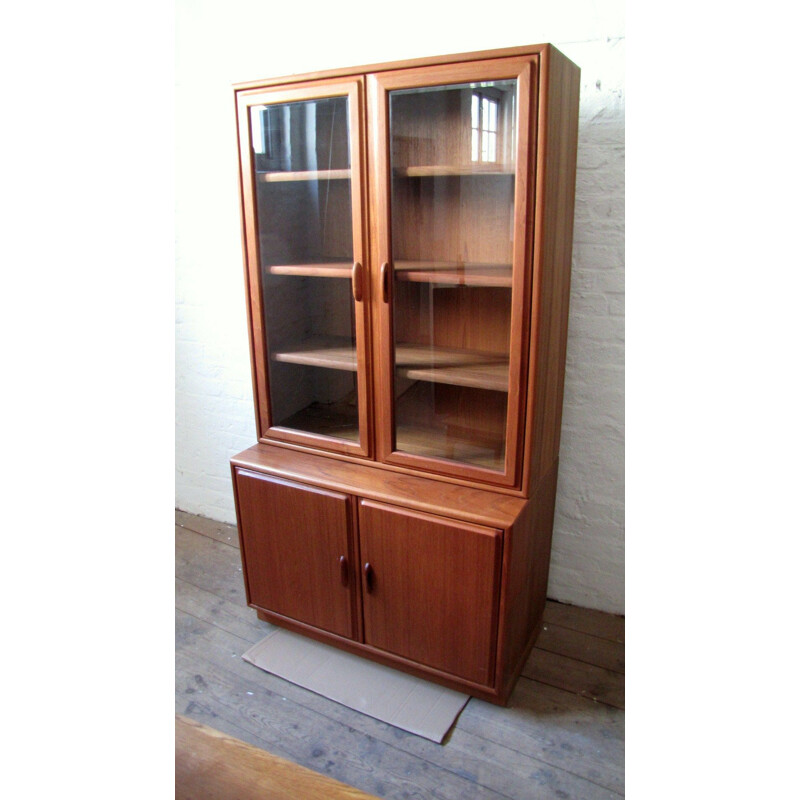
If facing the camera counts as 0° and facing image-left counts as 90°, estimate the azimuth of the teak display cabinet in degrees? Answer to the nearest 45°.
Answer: approximately 45°
